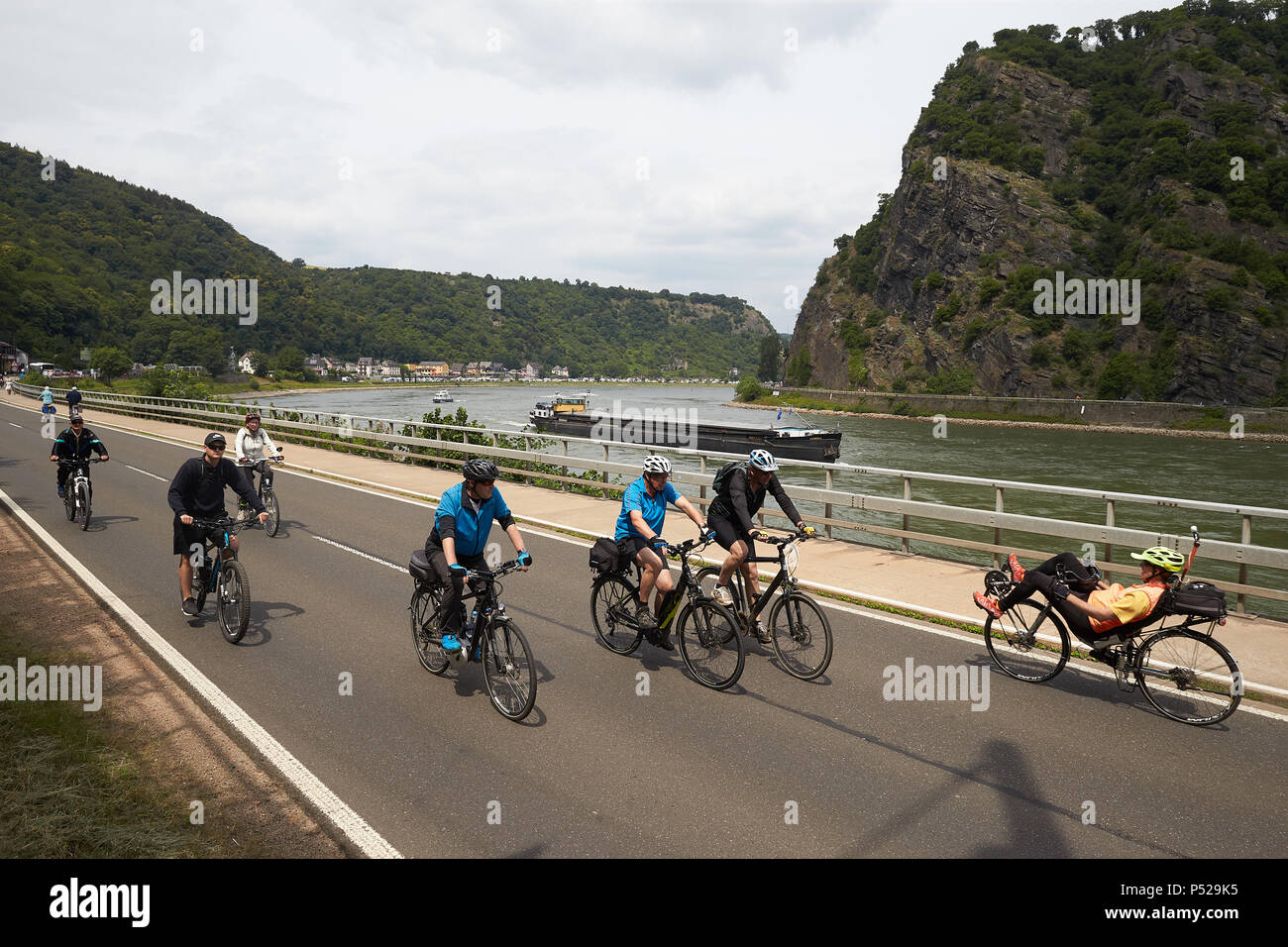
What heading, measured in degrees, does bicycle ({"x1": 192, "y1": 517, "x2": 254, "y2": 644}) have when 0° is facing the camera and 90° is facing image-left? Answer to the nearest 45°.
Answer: approximately 315°

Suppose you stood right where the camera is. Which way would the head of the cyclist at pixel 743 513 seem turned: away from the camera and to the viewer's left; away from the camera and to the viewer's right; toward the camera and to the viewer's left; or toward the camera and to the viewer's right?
toward the camera and to the viewer's right

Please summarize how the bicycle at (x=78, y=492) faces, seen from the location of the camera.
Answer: facing the viewer

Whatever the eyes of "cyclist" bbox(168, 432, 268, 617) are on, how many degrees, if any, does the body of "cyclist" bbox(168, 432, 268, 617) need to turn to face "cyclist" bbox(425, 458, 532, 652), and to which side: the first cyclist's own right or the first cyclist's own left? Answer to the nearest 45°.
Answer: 0° — they already face them

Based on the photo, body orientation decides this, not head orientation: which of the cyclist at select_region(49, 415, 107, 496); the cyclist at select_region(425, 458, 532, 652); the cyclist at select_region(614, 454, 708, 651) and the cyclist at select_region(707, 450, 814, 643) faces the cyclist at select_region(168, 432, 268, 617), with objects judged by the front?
the cyclist at select_region(49, 415, 107, 496)

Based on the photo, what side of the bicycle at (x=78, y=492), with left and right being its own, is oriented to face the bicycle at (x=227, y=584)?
front

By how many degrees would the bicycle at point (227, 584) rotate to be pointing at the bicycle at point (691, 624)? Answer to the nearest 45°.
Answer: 0° — it already faces it

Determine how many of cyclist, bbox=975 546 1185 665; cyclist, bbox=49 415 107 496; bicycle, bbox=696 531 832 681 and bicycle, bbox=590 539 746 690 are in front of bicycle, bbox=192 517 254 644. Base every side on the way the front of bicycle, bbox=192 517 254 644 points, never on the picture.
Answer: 3

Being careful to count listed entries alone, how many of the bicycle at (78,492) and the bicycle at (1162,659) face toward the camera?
1

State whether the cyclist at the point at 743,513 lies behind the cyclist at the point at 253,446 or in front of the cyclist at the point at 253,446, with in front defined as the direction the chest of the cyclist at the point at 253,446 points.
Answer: in front

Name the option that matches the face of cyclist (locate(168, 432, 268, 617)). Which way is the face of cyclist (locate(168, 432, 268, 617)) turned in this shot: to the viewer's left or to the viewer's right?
to the viewer's right

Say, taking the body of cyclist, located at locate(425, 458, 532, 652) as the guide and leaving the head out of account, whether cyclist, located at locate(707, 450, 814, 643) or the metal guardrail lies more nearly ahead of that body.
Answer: the cyclist

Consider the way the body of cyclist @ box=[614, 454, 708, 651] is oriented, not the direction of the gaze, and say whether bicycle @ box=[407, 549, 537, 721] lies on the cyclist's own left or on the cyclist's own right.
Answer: on the cyclist's own right

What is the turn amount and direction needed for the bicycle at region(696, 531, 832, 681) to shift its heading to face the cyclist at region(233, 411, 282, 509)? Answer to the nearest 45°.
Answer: approximately 180°

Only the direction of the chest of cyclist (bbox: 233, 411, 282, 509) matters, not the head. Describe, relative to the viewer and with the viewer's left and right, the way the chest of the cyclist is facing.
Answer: facing the viewer and to the right of the viewer
